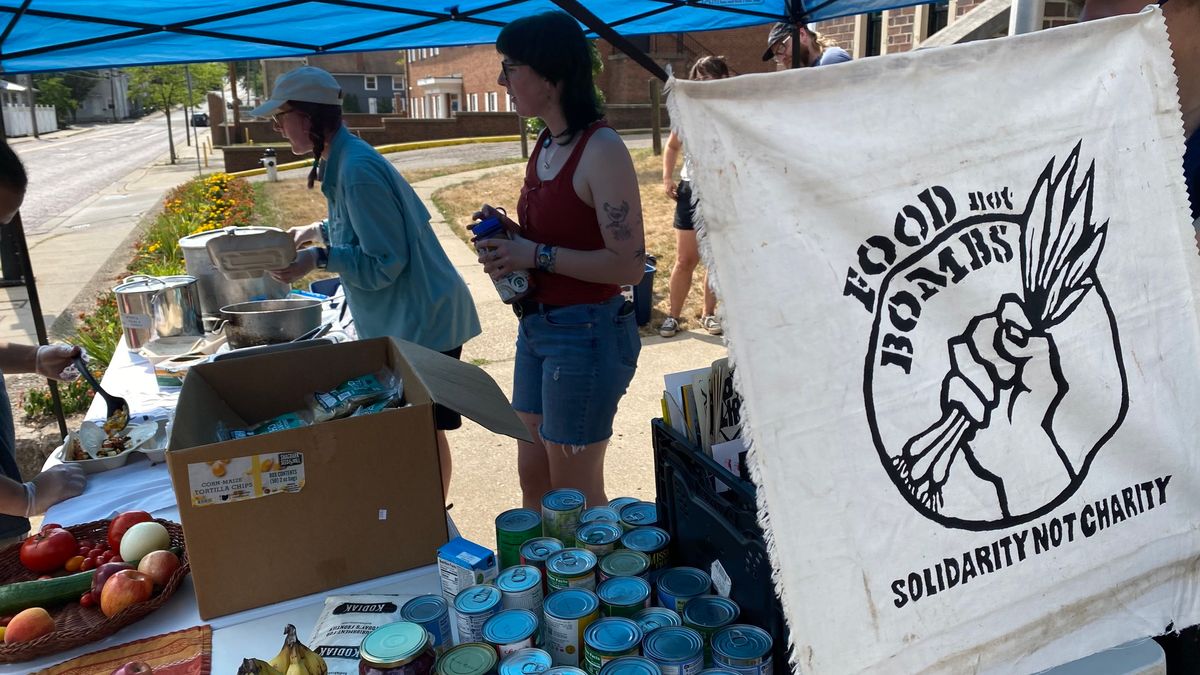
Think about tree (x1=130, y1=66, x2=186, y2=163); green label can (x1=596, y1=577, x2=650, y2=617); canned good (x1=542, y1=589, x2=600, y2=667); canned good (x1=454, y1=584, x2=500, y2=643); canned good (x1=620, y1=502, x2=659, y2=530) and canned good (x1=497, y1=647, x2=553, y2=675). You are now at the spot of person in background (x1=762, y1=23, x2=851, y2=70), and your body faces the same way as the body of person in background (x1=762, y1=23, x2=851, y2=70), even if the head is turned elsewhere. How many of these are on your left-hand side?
5

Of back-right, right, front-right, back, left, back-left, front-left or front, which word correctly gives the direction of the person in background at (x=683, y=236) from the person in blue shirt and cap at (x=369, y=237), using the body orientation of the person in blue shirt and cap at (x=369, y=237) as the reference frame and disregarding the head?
back-right

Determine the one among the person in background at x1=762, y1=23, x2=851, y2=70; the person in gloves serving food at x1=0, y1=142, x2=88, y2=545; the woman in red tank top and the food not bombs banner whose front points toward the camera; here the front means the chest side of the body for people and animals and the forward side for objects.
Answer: the food not bombs banner

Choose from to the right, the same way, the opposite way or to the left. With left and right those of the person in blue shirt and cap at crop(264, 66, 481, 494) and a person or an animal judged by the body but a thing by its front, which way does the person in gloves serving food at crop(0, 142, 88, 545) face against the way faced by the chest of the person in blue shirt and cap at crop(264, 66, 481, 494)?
the opposite way

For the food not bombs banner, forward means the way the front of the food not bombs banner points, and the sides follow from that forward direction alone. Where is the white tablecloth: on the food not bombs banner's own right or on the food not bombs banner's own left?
on the food not bombs banner's own right

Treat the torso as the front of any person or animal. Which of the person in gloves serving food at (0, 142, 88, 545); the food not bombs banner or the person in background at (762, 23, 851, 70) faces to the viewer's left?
the person in background at (762, 23, 851, 70)

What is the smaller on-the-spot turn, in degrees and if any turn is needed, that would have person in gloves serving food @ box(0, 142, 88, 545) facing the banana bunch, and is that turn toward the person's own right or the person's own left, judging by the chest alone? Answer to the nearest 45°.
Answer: approximately 90° to the person's own right

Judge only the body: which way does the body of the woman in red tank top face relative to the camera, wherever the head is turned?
to the viewer's left

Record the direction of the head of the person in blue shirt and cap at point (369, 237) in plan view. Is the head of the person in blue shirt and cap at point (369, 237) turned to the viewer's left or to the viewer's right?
to the viewer's left

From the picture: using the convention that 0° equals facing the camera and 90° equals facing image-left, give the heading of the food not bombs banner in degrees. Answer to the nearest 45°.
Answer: approximately 0°

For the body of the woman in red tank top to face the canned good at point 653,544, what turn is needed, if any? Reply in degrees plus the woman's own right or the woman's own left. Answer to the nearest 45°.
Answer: approximately 90° to the woman's own left

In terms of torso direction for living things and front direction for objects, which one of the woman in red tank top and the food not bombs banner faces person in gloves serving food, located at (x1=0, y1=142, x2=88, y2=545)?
the woman in red tank top
